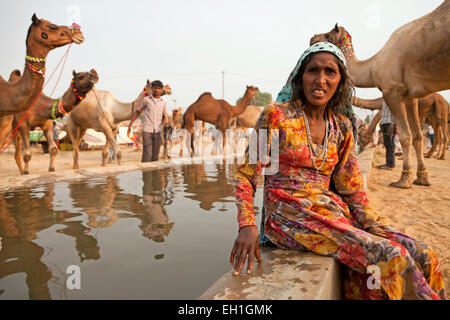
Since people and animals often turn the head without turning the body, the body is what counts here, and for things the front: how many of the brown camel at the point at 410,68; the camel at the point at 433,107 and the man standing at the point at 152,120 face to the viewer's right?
0

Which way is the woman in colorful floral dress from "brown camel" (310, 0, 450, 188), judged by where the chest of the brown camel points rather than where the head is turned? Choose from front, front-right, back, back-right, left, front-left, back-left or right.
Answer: left

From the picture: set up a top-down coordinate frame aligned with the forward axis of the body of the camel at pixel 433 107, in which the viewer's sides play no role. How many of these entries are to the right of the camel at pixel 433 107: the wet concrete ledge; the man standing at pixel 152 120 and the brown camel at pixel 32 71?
0

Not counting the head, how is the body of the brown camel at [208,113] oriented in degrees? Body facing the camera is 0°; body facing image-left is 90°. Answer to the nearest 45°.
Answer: approximately 270°

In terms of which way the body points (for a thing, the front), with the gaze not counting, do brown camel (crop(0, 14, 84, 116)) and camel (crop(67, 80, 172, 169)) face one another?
no

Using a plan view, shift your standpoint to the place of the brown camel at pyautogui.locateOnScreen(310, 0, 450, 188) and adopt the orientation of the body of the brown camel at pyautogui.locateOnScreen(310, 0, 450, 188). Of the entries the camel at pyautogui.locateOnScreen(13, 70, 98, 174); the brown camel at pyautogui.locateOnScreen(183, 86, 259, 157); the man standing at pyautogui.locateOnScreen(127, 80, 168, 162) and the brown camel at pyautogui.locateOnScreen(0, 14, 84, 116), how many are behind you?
0

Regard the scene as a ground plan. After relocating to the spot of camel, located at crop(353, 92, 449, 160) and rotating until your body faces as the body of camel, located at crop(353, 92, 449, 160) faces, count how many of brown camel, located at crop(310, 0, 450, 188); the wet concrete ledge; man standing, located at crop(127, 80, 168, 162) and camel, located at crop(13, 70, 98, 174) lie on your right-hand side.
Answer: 0

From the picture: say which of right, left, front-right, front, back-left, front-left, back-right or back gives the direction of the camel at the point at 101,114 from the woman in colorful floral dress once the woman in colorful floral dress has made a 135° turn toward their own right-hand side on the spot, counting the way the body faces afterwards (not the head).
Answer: front-right

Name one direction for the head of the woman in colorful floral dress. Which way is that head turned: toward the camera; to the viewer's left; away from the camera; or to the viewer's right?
toward the camera

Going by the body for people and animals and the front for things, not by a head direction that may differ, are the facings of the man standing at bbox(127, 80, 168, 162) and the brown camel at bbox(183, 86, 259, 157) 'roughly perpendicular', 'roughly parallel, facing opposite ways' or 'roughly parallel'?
roughly perpendicular

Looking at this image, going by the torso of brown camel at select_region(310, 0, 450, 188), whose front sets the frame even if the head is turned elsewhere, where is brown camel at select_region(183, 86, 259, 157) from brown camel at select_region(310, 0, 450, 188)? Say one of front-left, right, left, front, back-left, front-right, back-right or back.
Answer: front-right

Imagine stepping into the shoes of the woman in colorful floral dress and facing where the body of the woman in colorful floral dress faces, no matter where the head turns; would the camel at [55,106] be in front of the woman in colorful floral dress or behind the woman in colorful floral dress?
behind

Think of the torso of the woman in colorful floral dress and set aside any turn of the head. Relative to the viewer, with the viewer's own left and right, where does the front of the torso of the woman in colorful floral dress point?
facing the viewer and to the right of the viewer

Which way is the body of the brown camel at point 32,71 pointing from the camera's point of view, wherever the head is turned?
to the viewer's right

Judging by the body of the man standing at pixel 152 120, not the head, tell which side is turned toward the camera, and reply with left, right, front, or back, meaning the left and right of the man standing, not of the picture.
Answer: front

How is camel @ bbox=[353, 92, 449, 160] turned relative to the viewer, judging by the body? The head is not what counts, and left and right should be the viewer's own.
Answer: facing to the left of the viewer

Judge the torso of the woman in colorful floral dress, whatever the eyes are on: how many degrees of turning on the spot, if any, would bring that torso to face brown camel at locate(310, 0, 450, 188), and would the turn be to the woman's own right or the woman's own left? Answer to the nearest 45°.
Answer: approximately 135° to the woman's own left
